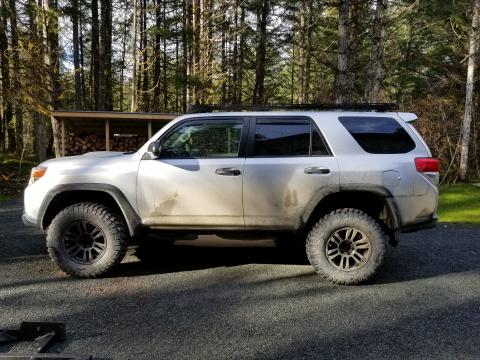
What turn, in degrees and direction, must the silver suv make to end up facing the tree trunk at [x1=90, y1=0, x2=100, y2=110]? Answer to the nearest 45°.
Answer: approximately 90° to its right

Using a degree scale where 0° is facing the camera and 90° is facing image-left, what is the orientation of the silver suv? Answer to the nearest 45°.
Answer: approximately 90°

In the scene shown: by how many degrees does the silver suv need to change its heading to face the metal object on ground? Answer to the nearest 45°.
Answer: approximately 45° to its left

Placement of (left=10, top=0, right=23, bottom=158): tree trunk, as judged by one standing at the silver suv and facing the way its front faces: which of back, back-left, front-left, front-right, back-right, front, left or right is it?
front-right

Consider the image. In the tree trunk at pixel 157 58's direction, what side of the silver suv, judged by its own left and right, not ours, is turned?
right
